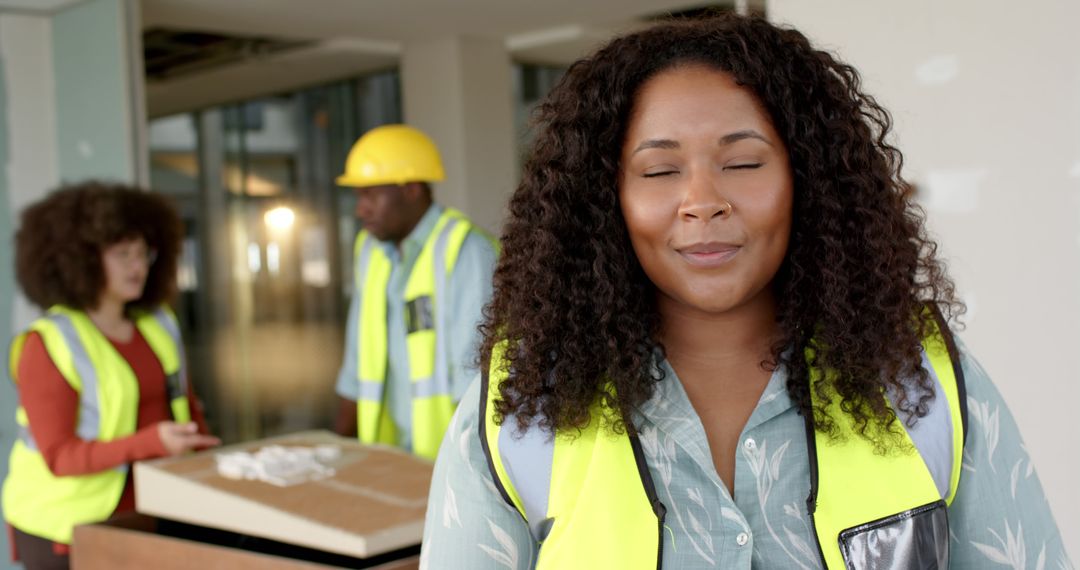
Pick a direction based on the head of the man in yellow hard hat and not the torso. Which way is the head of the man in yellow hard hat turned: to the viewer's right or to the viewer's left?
to the viewer's left

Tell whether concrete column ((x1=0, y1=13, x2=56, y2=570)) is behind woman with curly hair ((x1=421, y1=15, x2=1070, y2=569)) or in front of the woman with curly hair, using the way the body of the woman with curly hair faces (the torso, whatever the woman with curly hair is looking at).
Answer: behind

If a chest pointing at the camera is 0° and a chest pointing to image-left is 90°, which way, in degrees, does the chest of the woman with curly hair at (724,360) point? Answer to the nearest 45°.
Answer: approximately 0°

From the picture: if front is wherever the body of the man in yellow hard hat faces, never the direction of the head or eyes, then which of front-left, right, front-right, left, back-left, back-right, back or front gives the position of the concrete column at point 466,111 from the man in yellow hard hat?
back-right

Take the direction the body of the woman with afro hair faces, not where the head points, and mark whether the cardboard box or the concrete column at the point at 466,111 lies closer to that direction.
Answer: the cardboard box

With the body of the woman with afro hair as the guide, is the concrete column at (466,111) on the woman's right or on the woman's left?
on the woman's left

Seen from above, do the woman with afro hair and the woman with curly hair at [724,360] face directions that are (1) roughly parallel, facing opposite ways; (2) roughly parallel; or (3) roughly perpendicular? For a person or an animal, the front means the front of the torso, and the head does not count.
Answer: roughly perpendicular

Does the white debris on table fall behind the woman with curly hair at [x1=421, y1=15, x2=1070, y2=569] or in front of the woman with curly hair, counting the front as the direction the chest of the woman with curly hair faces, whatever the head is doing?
behind
